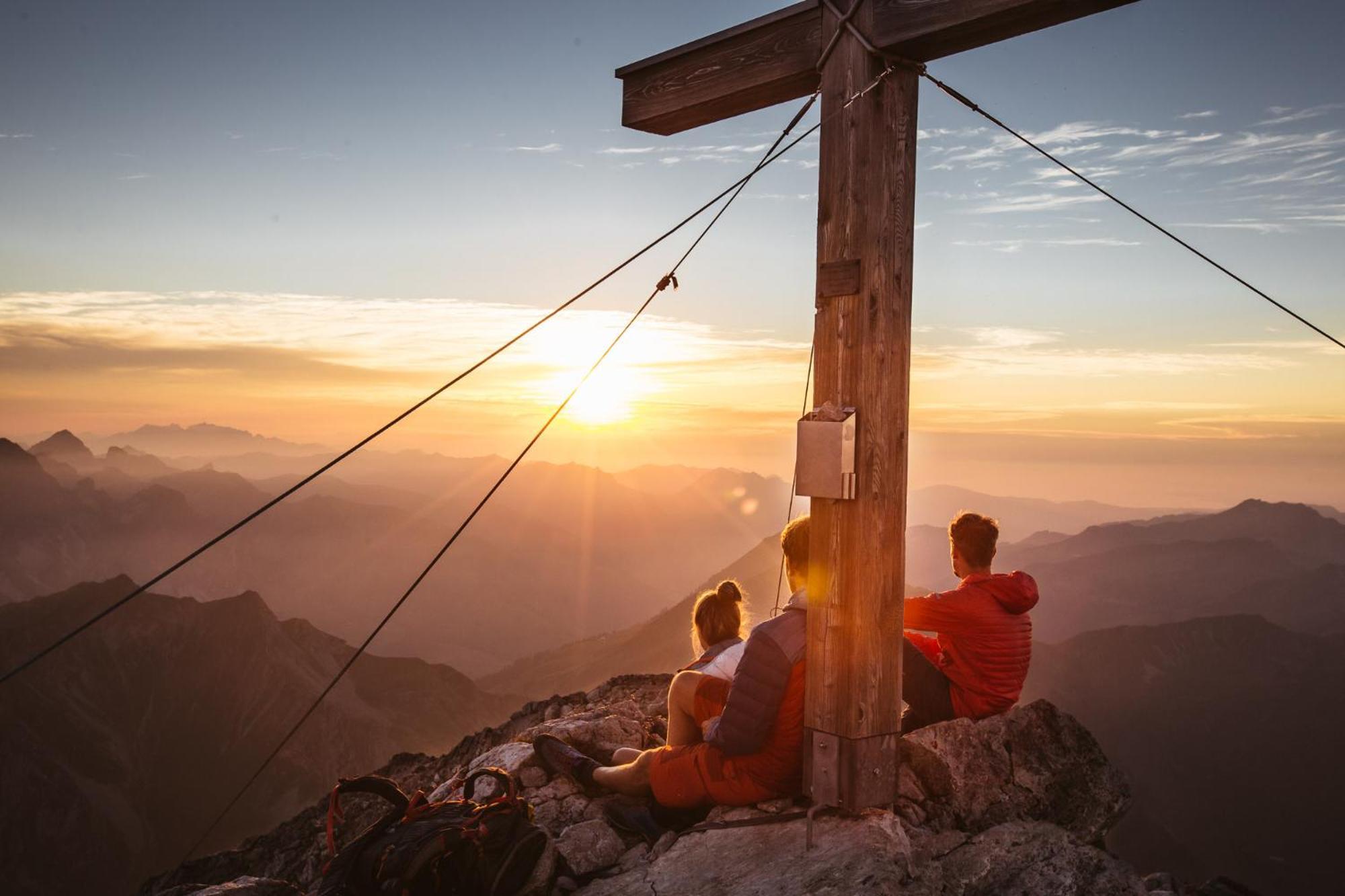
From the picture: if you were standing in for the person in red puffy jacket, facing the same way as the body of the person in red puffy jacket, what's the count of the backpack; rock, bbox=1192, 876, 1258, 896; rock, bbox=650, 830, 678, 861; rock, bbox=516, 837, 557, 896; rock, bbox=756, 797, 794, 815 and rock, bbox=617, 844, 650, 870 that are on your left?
5

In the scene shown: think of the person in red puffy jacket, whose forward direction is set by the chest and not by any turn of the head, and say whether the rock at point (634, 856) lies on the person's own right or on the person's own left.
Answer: on the person's own left

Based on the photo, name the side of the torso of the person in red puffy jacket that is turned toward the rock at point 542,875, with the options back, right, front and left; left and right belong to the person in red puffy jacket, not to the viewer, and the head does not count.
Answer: left

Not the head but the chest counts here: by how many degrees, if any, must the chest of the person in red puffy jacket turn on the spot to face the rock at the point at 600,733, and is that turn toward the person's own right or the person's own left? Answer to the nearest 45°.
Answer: approximately 45° to the person's own left

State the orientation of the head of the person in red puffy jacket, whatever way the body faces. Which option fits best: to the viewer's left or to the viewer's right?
to the viewer's left

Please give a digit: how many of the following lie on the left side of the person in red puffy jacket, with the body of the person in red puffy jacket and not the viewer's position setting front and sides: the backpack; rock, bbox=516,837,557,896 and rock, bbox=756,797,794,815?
3

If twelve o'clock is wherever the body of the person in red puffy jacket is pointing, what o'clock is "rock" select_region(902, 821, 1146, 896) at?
The rock is roughly at 7 o'clock from the person in red puffy jacket.

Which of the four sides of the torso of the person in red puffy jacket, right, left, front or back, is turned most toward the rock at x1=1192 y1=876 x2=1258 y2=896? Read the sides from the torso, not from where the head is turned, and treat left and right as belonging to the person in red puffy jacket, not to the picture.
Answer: back

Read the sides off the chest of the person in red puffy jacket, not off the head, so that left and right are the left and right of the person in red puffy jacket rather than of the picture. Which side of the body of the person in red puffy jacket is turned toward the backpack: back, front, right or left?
left

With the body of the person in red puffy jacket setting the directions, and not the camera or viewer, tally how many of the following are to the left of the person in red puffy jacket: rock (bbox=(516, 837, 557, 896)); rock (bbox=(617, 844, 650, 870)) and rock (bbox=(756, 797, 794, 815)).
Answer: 3

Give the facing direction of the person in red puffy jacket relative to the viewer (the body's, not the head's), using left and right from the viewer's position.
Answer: facing away from the viewer and to the left of the viewer
